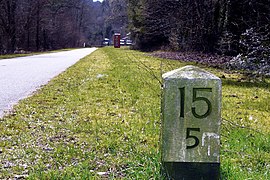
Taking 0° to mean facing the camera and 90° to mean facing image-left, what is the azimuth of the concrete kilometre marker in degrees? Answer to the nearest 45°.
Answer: approximately 0°
